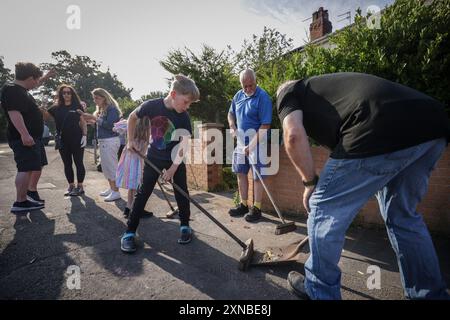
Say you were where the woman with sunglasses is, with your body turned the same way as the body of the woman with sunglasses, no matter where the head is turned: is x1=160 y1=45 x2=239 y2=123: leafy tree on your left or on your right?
on your left

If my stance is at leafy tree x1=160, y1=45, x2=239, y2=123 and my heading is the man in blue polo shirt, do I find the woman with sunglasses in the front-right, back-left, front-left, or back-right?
front-right

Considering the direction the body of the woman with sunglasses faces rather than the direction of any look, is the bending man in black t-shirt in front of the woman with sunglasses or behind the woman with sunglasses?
in front

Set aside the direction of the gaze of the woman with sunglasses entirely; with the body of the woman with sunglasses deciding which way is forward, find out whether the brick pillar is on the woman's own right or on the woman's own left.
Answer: on the woman's own left

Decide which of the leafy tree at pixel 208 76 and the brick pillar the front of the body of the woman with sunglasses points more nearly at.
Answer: the brick pillar

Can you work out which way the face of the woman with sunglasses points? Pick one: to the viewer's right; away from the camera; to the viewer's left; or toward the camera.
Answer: toward the camera

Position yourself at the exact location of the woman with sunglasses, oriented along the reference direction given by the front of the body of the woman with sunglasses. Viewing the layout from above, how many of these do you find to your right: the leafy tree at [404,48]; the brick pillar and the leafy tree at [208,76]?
0

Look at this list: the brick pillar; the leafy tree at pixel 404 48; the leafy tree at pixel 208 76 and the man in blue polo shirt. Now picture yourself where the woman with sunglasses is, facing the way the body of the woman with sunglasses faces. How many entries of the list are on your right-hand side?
0

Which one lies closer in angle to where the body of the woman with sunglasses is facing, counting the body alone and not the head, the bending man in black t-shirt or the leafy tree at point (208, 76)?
the bending man in black t-shirt

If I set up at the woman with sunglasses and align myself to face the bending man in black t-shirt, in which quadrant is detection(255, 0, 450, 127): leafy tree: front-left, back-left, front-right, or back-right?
front-left

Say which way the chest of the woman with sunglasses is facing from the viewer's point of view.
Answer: toward the camera

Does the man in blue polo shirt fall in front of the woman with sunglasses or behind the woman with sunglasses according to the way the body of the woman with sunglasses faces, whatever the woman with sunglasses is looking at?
in front

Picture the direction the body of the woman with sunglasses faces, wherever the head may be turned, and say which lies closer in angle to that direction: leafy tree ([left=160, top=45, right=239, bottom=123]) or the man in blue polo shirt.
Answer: the man in blue polo shirt

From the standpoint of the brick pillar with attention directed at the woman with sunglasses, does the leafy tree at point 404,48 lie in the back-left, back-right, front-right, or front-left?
back-left

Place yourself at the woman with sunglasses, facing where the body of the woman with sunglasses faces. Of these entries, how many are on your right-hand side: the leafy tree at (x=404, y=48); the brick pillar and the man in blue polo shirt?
0
